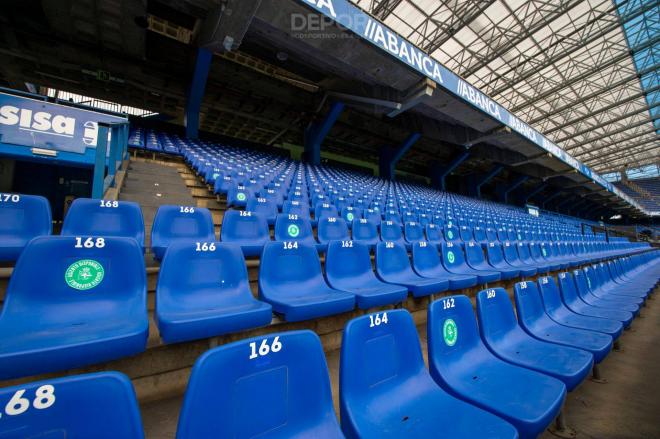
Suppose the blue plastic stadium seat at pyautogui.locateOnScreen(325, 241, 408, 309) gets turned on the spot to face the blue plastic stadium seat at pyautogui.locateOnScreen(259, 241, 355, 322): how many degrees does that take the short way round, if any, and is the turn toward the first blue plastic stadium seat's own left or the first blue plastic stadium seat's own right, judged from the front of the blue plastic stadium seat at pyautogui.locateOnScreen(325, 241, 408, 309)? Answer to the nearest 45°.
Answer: approximately 90° to the first blue plastic stadium seat's own right

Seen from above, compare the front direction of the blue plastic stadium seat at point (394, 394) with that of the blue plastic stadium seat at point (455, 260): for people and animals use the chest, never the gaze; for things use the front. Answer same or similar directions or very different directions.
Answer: same or similar directions

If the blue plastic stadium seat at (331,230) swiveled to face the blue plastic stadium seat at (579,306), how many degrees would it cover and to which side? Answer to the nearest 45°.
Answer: approximately 45° to its left

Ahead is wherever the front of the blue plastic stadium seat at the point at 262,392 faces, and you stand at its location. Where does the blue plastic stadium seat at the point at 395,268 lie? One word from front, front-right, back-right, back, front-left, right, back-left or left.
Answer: left

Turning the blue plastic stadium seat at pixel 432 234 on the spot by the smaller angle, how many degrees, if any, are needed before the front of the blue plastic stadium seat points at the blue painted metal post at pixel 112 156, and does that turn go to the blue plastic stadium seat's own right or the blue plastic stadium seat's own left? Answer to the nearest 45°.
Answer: approximately 90° to the blue plastic stadium seat's own right

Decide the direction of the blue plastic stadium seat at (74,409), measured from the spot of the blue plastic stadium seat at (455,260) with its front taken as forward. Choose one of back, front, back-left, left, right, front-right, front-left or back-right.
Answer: front-right

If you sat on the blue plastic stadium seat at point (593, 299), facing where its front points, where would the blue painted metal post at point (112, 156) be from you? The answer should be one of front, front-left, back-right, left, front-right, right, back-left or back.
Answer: back-right

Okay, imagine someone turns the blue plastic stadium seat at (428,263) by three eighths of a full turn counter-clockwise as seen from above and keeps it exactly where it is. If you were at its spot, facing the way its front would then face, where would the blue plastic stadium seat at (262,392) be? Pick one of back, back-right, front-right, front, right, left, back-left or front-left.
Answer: back

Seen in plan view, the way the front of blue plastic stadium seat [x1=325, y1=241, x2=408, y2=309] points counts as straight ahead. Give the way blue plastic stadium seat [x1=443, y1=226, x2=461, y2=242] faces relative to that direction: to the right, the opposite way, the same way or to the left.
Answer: the same way

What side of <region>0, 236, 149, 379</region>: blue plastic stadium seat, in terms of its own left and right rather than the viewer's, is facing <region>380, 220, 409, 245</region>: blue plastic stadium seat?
left

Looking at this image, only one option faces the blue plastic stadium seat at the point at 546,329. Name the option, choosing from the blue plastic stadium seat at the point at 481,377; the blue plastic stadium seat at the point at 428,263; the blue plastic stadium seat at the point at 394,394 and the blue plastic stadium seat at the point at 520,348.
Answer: the blue plastic stadium seat at the point at 428,263

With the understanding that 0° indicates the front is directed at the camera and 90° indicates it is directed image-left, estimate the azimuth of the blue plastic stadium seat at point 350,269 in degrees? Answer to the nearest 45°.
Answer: approximately 315°

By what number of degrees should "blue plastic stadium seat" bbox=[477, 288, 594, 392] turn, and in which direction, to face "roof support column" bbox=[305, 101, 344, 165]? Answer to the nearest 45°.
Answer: approximately 180°

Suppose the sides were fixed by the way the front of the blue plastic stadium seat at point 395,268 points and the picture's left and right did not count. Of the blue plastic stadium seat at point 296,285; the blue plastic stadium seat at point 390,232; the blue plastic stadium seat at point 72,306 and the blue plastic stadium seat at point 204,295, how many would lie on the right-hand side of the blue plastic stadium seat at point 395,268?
3

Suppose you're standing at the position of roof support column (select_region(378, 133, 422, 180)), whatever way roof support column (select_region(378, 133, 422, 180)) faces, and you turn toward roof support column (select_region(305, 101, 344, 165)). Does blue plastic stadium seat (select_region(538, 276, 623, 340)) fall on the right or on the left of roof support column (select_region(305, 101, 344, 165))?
left

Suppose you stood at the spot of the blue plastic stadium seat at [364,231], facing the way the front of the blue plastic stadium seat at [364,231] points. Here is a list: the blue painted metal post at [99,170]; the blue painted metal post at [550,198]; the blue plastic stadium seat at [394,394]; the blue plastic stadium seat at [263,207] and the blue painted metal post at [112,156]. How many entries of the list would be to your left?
1

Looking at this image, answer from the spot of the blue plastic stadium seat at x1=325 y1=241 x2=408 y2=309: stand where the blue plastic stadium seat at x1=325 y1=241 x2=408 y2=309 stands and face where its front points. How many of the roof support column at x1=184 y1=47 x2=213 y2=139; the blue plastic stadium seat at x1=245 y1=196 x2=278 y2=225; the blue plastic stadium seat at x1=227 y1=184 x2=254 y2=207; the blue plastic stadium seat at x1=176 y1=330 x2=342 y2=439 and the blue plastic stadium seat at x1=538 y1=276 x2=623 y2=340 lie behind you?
3
